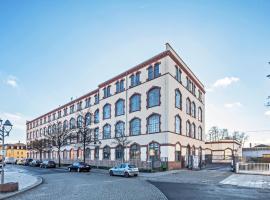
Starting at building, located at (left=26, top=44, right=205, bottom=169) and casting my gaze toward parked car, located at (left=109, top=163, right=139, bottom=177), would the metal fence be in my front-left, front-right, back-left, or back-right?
front-left

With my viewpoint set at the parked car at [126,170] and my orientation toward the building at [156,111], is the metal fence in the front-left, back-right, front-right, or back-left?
front-right
